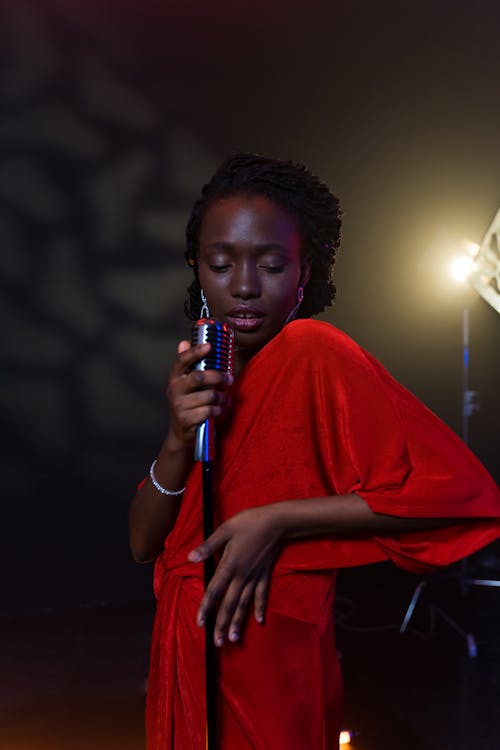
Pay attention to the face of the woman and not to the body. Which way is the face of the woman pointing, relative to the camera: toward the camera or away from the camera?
toward the camera

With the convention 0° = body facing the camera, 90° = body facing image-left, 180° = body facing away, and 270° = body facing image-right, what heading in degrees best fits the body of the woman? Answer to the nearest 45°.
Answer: approximately 45°

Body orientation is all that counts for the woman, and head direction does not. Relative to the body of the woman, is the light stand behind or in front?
behind

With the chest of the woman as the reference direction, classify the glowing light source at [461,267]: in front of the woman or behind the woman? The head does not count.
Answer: behind
